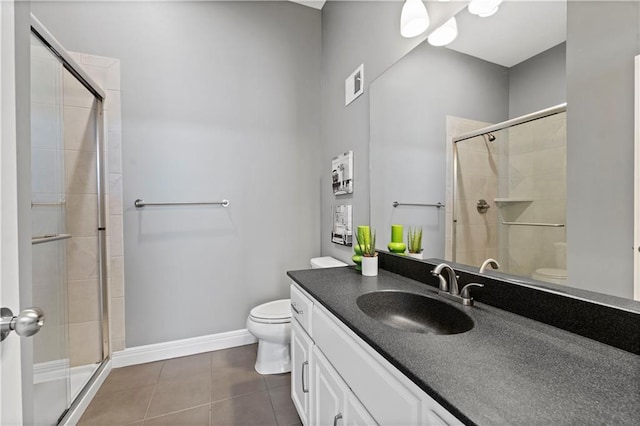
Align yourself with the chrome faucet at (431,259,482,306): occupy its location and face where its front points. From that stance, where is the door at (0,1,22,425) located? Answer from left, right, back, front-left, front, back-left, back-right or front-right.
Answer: front

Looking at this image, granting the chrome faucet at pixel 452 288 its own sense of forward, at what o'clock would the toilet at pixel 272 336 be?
The toilet is roughly at 2 o'clock from the chrome faucet.

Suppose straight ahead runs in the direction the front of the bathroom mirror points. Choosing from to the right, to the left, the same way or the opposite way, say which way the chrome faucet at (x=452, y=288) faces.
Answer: the same way

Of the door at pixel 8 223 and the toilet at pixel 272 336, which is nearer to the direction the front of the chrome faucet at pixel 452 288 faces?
the door

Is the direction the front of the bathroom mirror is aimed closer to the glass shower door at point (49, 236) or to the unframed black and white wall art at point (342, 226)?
the glass shower door

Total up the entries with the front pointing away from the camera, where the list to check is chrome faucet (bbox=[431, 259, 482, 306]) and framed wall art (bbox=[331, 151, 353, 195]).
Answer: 0

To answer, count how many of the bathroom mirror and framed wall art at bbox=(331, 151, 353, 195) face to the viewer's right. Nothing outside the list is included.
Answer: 0

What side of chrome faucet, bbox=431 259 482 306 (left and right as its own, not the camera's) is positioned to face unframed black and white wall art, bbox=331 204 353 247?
right

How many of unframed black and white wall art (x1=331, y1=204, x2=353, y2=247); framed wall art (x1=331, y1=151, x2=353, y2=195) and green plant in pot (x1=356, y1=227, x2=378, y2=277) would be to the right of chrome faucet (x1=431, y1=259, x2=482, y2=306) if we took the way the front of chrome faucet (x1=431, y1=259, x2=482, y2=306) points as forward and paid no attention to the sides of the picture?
3

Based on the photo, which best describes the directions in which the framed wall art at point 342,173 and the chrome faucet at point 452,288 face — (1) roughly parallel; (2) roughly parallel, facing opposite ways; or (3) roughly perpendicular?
roughly parallel

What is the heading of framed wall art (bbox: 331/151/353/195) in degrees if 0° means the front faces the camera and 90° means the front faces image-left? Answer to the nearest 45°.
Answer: approximately 45°

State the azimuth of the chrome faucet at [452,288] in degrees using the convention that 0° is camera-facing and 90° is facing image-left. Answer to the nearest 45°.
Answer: approximately 45°

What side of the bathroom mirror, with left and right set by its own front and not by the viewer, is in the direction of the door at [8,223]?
front

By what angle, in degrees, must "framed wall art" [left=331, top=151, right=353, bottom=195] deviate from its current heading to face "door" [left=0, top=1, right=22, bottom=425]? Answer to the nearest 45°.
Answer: approximately 45° to its left

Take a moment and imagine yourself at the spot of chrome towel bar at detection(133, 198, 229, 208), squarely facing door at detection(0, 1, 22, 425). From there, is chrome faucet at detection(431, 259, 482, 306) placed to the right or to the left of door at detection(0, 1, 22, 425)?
left

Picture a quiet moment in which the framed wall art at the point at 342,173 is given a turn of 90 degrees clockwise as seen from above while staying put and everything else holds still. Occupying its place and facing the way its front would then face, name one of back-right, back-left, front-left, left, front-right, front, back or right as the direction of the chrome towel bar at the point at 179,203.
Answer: front-left
